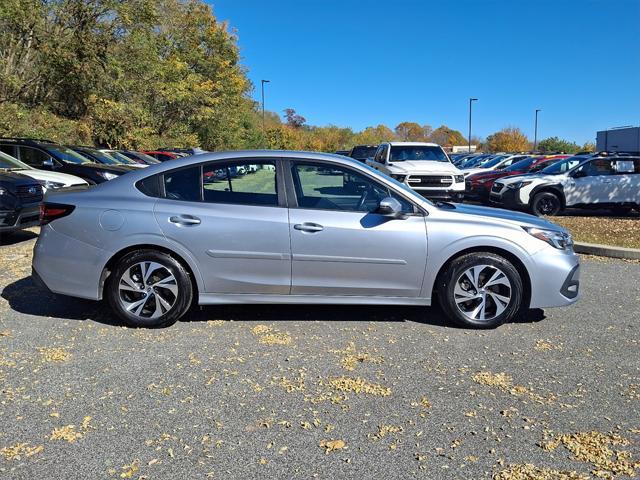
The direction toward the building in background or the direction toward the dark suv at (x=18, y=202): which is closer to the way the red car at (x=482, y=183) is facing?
the dark suv

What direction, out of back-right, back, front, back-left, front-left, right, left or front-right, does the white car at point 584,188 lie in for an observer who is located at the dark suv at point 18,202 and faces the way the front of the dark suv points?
front-left

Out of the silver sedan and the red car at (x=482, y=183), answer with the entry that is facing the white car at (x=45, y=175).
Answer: the red car

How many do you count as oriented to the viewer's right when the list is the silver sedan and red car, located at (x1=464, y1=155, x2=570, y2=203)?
1

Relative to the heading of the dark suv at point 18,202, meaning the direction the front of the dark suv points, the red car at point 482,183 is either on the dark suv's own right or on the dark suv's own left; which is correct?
on the dark suv's own left

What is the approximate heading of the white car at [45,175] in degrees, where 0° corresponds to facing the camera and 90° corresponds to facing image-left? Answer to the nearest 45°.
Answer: approximately 315°

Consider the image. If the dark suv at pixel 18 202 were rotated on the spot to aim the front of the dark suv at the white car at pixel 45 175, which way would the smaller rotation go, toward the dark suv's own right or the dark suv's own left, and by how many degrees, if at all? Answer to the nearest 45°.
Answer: approximately 135° to the dark suv's own left

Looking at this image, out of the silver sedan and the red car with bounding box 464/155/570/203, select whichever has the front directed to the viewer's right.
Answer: the silver sedan

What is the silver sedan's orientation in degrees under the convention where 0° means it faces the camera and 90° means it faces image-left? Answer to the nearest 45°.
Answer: approximately 270°
